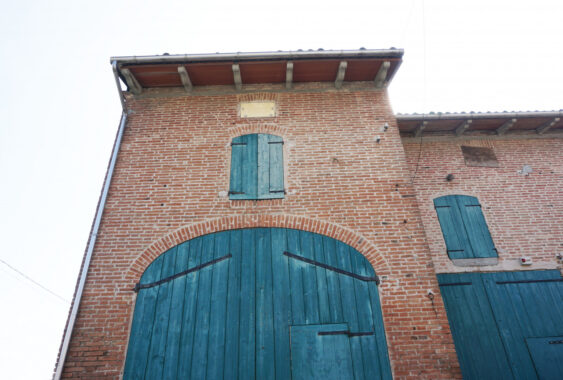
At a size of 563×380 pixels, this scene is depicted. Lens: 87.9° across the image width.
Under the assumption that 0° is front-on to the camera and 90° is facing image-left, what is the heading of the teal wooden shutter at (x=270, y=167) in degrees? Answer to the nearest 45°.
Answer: approximately 0°

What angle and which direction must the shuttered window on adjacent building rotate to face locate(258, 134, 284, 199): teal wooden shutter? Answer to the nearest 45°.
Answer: approximately 45° to its right

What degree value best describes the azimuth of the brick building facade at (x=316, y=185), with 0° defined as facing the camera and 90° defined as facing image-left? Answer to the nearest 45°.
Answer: approximately 0°

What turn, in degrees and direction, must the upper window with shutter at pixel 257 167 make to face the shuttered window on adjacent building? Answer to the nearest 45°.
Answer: approximately 90° to its left

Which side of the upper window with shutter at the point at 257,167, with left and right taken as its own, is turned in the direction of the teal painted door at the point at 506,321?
left

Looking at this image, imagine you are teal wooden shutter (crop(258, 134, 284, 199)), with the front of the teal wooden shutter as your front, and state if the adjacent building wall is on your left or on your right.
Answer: on your left

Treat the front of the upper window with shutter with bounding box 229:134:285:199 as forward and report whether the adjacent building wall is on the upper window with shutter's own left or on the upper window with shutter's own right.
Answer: on the upper window with shutter's own left

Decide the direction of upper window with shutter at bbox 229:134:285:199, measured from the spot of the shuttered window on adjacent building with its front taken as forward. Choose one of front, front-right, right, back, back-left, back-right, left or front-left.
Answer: front-right

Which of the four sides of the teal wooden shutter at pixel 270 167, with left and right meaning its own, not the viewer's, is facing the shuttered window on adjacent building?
left
